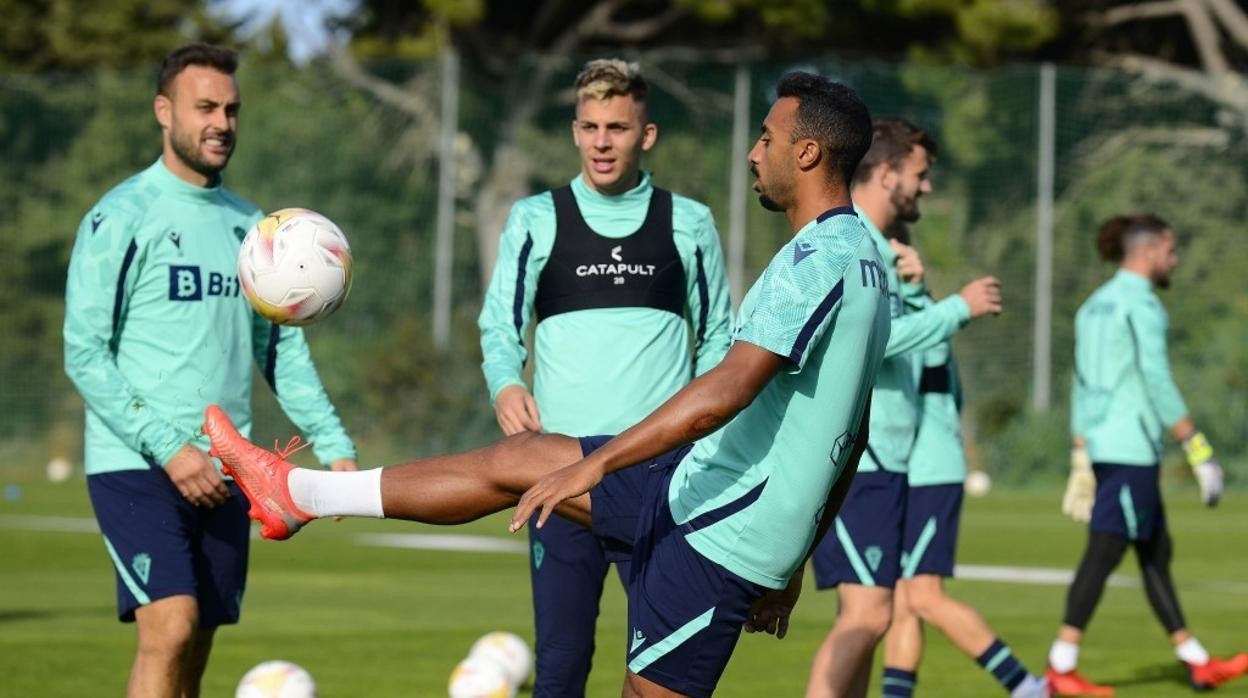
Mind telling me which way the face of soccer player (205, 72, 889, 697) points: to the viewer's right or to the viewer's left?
to the viewer's left

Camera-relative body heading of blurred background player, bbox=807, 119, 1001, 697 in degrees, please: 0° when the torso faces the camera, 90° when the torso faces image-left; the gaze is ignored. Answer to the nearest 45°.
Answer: approximately 270°

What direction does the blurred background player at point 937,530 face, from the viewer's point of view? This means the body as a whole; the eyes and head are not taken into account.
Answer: to the viewer's left

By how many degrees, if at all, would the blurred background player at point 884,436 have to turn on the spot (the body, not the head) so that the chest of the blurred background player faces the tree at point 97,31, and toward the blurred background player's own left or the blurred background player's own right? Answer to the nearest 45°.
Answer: approximately 135° to the blurred background player's own left

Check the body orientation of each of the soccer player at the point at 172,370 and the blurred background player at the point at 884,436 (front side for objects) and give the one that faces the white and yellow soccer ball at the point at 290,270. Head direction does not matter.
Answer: the soccer player

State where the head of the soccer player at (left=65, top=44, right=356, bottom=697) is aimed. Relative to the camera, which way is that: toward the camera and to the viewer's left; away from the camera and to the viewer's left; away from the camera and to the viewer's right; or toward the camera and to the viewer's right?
toward the camera and to the viewer's right

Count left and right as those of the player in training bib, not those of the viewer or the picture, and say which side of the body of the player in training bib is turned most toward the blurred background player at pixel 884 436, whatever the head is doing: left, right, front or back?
left

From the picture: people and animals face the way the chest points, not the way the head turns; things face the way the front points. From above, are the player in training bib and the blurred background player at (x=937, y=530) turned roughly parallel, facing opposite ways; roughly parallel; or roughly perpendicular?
roughly perpendicular
